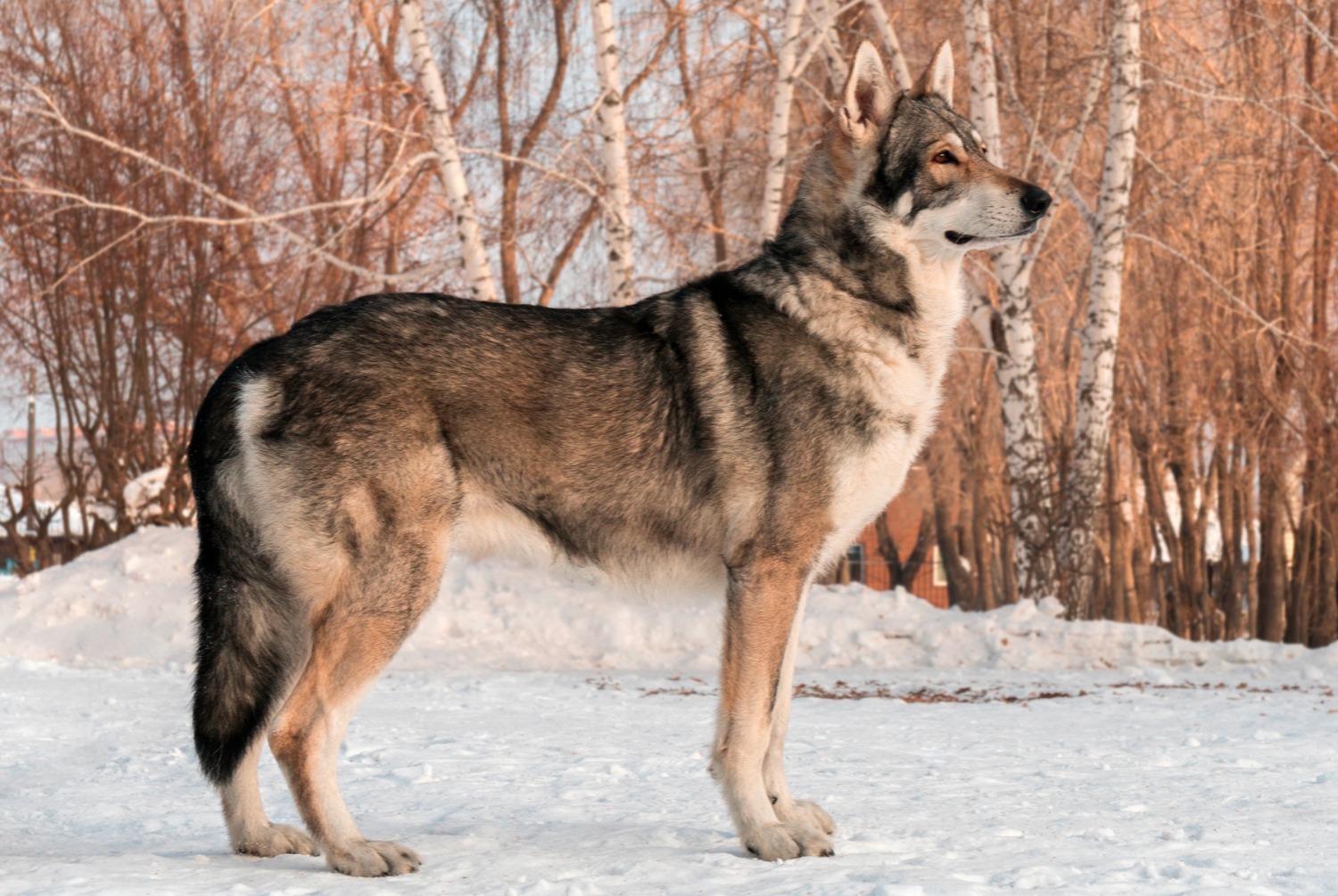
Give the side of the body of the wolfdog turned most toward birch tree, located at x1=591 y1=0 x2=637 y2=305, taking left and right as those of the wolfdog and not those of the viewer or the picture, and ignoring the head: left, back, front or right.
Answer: left

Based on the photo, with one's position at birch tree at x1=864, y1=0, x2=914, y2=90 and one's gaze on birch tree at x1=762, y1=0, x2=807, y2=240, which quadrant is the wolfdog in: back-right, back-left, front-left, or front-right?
front-left

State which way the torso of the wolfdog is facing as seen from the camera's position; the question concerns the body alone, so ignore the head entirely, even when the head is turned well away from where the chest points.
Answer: to the viewer's right

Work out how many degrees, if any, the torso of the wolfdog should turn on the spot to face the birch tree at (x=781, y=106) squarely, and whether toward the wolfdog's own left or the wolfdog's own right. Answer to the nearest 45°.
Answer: approximately 90° to the wolfdog's own left

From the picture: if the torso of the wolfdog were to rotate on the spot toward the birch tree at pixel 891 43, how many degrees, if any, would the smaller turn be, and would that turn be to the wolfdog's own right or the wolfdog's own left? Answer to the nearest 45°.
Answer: approximately 90° to the wolfdog's own left
